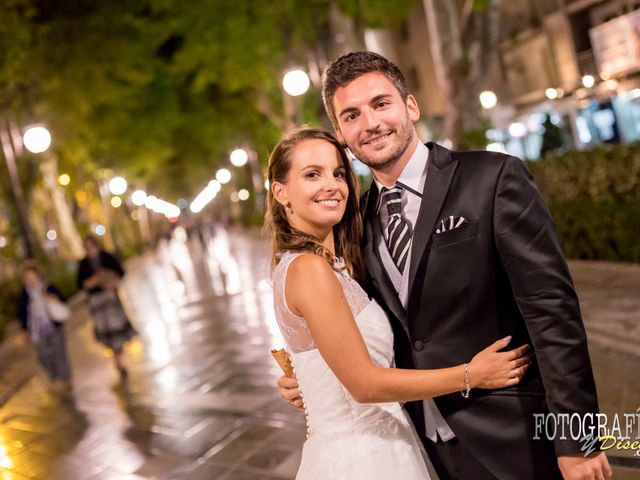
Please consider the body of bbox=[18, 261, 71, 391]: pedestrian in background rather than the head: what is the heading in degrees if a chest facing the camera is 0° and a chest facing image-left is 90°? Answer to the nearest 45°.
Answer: approximately 0°

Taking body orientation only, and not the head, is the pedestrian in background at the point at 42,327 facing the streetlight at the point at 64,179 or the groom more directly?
the groom

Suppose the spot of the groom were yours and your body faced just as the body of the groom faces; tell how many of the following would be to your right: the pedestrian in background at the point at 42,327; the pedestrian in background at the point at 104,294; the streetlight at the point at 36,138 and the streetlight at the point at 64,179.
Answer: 4

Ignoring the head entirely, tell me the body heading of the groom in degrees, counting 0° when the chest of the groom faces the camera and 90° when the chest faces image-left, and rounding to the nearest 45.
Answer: approximately 45°

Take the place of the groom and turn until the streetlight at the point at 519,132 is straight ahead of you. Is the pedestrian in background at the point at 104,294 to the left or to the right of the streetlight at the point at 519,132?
left

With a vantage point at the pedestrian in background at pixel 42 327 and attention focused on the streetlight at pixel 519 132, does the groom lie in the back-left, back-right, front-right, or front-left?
back-right
